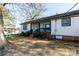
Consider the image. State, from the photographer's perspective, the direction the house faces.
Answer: facing the viewer and to the left of the viewer

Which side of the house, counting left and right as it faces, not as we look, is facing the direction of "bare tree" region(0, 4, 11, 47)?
front
